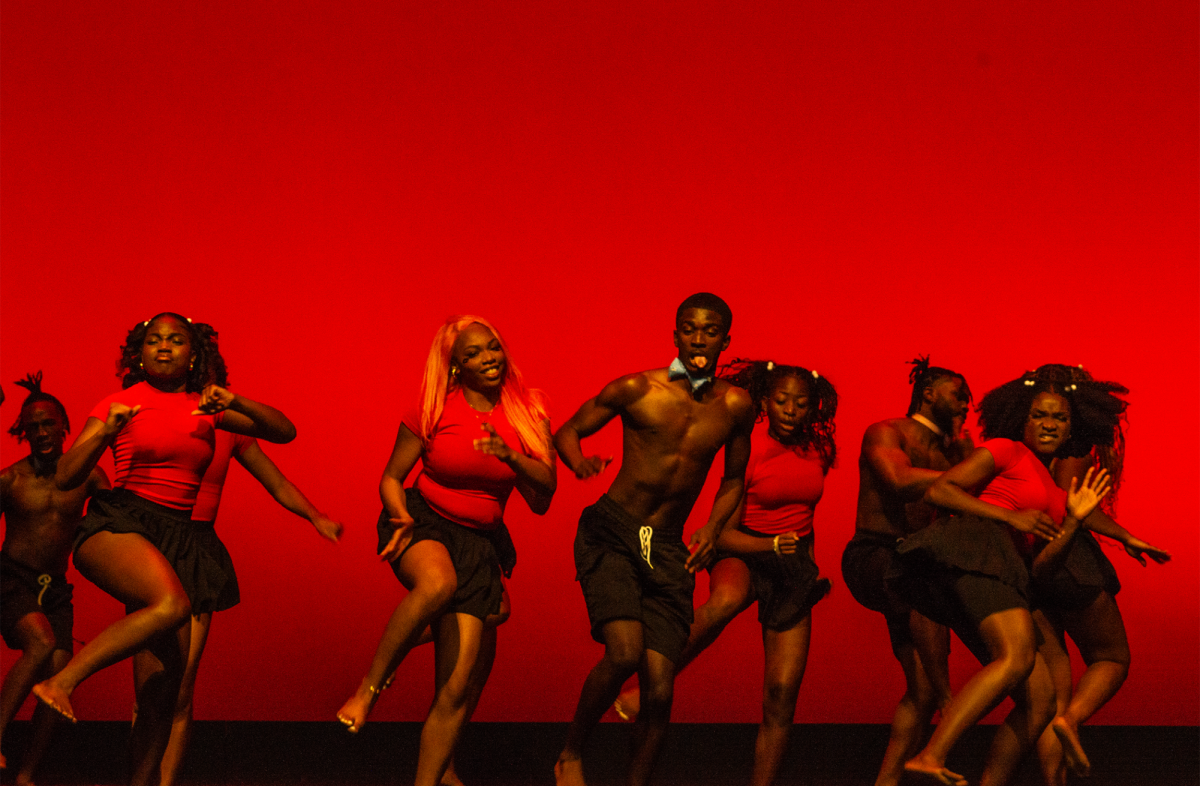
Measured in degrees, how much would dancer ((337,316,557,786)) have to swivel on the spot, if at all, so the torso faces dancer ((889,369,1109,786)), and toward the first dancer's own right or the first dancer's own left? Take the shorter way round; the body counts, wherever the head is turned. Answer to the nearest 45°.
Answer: approximately 90° to the first dancer's own left

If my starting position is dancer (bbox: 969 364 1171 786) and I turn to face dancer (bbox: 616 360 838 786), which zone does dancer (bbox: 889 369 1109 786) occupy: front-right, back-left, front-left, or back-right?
front-left

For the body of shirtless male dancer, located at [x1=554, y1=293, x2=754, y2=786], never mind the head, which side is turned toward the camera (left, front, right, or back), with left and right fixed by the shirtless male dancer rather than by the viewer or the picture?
front

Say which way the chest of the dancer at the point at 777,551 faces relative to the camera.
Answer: toward the camera

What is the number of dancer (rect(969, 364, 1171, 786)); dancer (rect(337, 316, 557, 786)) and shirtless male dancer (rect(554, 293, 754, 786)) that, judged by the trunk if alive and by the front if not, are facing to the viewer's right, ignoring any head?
0

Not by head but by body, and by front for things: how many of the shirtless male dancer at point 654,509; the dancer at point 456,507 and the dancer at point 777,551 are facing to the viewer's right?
0

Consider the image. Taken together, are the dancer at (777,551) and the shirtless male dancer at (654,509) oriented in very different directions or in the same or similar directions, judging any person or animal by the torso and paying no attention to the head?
same or similar directions

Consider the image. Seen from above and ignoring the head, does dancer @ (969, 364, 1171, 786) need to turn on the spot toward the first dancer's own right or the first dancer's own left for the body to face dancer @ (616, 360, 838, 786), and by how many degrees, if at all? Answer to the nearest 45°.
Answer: approximately 45° to the first dancer's own right

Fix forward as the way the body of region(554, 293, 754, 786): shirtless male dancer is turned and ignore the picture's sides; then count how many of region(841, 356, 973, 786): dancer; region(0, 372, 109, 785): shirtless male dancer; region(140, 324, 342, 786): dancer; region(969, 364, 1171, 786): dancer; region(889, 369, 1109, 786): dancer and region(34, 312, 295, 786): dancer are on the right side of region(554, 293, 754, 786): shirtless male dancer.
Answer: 3

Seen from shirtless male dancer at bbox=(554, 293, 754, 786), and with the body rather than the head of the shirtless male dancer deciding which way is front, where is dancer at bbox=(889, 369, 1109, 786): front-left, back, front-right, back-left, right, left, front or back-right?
left
